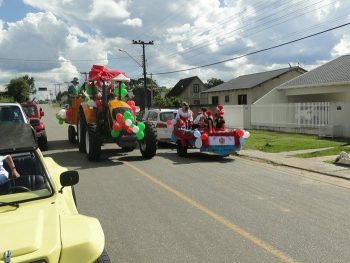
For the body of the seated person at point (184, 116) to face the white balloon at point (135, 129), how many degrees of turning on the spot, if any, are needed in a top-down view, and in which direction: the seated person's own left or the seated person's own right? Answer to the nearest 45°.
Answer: approximately 90° to the seated person's own right

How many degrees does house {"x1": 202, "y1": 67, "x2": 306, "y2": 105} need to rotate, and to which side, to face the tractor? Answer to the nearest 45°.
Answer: approximately 45° to its left

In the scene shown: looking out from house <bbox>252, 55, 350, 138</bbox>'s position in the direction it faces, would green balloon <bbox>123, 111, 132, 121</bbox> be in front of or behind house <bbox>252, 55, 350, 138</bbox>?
in front

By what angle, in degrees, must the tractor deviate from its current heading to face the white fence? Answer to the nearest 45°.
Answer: approximately 90° to its left

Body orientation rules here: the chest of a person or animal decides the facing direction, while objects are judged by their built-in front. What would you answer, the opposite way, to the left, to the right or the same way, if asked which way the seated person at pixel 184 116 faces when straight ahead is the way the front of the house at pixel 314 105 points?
to the left

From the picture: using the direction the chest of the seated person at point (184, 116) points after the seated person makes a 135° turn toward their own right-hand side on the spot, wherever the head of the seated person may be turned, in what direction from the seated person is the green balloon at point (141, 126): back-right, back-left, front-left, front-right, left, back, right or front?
front-left

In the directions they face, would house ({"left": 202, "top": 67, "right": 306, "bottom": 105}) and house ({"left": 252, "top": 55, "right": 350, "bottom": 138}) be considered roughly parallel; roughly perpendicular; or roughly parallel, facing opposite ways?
roughly parallel

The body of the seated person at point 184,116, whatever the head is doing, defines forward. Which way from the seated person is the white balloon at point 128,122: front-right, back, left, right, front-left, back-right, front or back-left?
right

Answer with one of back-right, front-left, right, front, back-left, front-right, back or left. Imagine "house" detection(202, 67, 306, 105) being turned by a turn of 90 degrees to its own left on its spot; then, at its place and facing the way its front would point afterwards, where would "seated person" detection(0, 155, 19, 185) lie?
front-right

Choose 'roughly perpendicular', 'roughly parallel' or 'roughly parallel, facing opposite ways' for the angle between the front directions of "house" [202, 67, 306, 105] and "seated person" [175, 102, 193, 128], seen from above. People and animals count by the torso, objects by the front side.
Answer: roughly perpendicular

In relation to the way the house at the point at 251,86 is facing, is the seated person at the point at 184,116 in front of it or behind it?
in front

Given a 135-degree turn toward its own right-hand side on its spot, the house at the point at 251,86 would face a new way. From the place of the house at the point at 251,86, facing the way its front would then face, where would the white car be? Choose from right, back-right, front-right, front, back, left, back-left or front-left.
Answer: back

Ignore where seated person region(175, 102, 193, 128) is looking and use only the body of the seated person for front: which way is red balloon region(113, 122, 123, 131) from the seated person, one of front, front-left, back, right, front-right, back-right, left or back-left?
right

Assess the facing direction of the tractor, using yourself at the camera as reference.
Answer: facing the viewer and to the right of the viewer

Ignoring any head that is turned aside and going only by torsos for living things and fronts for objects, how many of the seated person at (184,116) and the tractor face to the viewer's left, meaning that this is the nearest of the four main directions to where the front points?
0

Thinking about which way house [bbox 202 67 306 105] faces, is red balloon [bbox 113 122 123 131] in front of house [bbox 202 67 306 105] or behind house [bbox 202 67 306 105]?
in front
